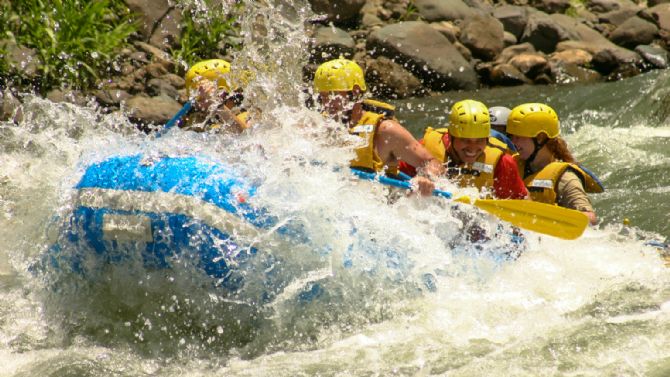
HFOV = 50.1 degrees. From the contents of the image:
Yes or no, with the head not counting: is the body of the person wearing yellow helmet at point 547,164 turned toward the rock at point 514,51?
no

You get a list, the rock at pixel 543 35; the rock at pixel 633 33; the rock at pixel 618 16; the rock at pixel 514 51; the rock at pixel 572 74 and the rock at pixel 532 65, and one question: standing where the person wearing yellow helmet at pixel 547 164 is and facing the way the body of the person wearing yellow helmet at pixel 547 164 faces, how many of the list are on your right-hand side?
6

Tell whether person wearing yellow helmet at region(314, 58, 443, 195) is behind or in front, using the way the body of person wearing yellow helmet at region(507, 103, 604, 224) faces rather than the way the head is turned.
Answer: in front

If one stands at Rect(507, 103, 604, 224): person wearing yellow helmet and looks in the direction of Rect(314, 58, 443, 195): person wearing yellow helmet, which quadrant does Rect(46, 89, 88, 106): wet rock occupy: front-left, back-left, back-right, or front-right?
front-right

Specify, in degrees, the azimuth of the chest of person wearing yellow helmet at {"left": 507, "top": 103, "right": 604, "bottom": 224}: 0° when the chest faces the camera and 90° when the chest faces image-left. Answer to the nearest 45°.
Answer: approximately 90°

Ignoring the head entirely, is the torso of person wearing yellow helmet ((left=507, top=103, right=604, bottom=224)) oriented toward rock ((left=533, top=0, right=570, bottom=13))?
no

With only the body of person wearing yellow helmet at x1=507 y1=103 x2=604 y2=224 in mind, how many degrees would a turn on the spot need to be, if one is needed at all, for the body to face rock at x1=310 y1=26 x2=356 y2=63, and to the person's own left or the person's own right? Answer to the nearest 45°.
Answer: approximately 45° to the person's own right

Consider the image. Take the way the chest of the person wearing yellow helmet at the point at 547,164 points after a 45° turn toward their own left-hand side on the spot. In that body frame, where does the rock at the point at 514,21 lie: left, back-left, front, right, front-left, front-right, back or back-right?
back-right

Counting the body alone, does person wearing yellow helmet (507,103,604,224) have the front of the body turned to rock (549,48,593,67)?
no

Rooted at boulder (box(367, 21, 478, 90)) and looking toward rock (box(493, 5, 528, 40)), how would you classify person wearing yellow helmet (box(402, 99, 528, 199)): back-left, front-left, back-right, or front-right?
back-right

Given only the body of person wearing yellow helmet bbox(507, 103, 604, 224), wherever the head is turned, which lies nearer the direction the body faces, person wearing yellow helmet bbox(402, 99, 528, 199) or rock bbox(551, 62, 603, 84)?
the person wearing yellow helmet

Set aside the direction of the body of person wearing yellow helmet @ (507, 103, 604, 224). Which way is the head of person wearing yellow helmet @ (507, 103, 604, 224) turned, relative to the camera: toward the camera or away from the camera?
toward the camera

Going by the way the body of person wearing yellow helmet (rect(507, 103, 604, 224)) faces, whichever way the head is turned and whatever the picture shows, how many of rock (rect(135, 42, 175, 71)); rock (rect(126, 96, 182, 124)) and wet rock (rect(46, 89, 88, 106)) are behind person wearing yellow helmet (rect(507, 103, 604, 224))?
0

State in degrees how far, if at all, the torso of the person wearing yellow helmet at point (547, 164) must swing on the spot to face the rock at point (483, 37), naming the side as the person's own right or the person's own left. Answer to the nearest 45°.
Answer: approximately 90° to the person's own right

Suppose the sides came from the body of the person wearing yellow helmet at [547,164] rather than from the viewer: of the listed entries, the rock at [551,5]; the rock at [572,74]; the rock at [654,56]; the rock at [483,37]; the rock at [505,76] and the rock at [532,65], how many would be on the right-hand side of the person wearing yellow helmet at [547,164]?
6

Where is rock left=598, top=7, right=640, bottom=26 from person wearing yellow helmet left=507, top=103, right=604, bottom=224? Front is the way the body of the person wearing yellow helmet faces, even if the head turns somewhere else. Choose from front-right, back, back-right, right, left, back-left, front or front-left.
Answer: right

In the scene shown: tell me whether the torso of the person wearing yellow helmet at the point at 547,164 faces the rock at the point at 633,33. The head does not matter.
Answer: no
